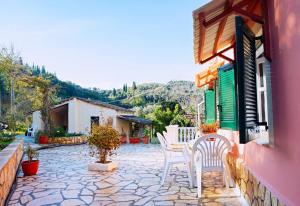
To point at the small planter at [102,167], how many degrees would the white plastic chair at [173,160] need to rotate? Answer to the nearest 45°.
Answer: approximately 135° to its left

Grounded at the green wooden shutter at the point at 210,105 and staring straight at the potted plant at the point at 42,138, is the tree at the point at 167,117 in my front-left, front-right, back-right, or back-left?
front-right

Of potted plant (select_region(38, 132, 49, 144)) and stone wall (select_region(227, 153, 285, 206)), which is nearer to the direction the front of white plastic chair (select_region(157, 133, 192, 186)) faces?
the stone wall

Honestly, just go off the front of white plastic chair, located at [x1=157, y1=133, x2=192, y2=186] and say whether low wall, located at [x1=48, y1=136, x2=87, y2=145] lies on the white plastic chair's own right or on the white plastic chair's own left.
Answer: on the white plastic chair's own left

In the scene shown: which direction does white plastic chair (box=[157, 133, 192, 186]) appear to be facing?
to the viewer's right

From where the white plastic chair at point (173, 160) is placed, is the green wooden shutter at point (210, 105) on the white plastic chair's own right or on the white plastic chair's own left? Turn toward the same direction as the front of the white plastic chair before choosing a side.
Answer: on the white plastic chair's own left

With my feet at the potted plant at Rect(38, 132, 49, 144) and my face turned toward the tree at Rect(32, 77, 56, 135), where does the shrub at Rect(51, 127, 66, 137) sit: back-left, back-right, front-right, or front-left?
front-right

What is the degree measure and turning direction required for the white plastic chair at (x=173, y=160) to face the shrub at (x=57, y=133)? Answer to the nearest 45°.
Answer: approximately 135° to its left

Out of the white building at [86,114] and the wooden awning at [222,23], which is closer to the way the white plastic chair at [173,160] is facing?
the wooden awning

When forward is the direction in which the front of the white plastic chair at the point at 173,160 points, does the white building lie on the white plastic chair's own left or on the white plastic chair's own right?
on the white plastic chair's own left

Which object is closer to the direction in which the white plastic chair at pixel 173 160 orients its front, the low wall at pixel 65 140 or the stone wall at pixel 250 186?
the stone wall

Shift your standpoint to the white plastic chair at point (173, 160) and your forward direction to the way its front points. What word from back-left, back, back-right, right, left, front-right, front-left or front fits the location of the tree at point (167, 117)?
left
